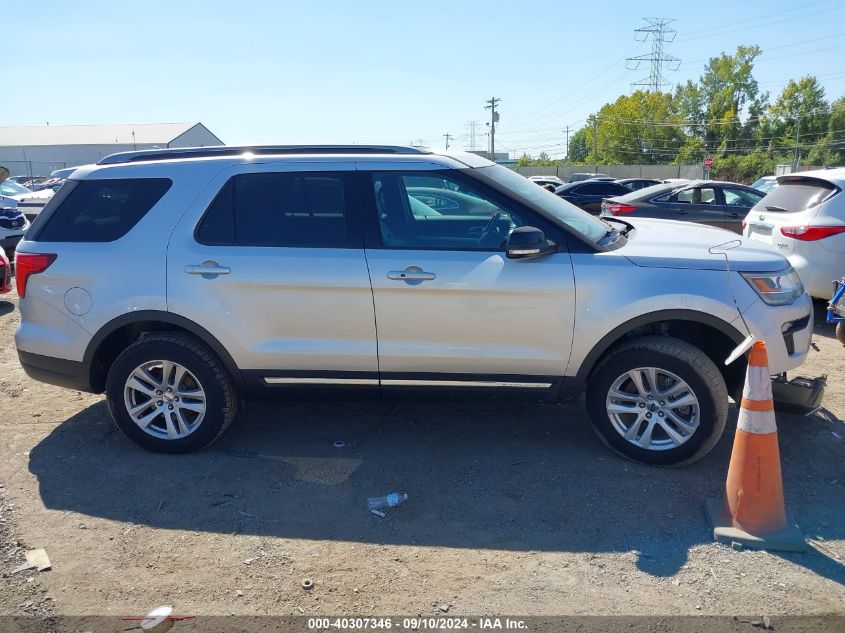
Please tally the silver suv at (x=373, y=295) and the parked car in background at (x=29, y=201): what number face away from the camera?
0

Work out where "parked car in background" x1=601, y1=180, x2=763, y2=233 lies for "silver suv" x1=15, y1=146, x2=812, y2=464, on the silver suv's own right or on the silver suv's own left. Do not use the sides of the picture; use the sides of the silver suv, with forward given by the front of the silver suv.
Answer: on the silver suv's own left

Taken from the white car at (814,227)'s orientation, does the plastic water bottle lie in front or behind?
behind

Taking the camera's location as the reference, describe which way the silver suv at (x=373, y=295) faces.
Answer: facing to the right of the viewer

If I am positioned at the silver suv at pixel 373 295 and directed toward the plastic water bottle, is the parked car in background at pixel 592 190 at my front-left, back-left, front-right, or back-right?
back-left

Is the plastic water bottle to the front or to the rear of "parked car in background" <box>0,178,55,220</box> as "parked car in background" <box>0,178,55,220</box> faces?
to the front

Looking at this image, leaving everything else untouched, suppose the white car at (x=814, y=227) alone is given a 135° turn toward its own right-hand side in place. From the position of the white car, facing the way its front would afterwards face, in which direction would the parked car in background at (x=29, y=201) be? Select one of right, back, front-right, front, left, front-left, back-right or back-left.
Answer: right

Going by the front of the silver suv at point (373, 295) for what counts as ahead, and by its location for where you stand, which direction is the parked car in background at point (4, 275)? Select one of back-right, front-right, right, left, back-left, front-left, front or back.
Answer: back-left

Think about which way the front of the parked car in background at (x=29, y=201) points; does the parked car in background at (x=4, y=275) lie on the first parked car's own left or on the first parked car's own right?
on the first parked car's own right

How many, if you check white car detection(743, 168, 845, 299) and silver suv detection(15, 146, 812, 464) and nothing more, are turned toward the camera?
0

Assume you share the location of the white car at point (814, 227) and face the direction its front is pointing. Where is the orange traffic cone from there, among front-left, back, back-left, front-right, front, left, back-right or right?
back-right

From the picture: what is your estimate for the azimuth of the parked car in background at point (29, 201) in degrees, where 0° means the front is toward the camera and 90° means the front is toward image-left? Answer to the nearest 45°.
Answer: approximately 315°

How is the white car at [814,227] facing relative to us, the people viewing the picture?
facing away from the viewer and to the right of the viewer
